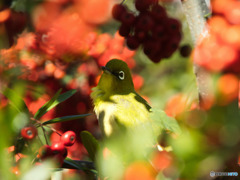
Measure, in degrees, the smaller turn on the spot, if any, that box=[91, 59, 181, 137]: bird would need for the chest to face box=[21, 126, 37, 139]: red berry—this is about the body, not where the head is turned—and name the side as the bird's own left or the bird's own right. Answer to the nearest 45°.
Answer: approximately 45° to the bird's own right

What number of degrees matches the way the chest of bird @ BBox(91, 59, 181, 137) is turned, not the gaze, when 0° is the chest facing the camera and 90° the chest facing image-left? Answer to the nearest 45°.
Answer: approximately 45°
